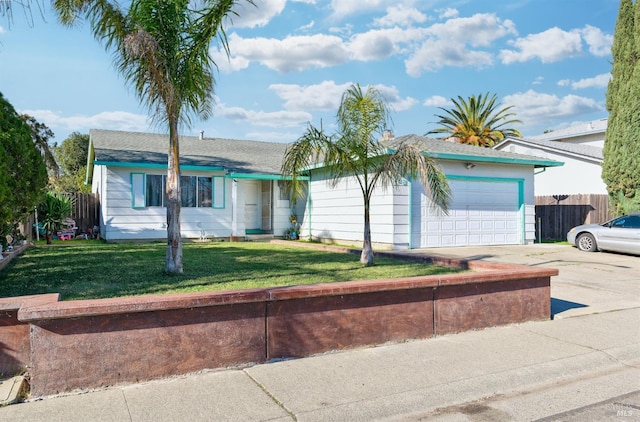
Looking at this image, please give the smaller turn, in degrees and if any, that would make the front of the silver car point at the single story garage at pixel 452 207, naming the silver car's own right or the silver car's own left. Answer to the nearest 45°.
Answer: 0° — it already faces it

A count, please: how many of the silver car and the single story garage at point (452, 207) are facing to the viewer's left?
1

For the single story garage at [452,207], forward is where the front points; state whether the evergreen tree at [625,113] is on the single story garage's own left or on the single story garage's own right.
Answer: on the single story garage's own left

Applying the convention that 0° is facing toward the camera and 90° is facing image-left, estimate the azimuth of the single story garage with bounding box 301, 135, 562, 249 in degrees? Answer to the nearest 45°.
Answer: approximately 315°

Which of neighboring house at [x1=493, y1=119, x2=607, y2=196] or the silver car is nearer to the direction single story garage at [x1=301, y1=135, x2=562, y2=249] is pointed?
the silver car

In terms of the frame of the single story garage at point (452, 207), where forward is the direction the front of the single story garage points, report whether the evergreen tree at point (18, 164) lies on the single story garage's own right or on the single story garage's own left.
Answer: on the single story garage's own right

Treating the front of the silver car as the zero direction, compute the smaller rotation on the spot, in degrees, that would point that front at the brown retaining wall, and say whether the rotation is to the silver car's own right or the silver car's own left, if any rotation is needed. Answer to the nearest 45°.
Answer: approximately 90° to the silver car's own left

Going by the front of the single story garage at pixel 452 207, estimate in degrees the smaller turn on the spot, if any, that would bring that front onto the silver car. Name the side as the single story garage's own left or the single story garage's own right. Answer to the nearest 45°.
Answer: approximately 45° to the single story garage's own left

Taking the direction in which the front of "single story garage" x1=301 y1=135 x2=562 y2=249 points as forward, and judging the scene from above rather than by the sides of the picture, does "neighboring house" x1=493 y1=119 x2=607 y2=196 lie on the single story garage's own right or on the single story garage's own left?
on the single story garage's own left

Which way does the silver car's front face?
to the viewer's left
